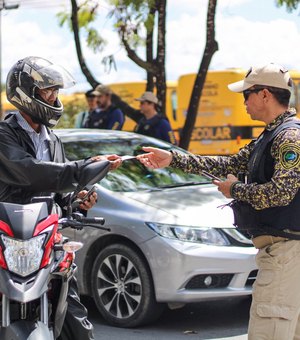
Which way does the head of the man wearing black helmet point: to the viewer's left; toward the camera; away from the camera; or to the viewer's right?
to the viewer's right

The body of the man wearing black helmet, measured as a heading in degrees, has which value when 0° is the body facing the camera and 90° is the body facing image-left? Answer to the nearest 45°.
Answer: approximately 315°

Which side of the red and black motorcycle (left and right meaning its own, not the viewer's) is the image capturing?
front

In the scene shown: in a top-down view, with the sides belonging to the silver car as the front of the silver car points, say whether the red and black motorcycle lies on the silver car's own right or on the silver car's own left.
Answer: on the silver car's own right

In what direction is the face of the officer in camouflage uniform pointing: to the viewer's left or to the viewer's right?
to the viewer's left

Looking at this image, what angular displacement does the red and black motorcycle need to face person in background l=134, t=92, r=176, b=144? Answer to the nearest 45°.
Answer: approximately 180°

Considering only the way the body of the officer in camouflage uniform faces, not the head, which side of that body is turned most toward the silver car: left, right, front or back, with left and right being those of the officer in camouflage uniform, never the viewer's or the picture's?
right

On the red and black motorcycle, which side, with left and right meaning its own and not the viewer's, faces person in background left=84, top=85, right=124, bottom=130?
back

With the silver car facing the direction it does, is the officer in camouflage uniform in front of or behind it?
in front

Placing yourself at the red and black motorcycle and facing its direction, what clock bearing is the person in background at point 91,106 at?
The person in background is roughly at 6 o'clock from the red and black motorcycle.

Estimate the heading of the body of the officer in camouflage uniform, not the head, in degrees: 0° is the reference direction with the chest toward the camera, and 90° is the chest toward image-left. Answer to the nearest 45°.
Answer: approximately 90°

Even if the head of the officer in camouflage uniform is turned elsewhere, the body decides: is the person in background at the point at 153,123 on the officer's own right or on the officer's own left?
on the officer's own right
